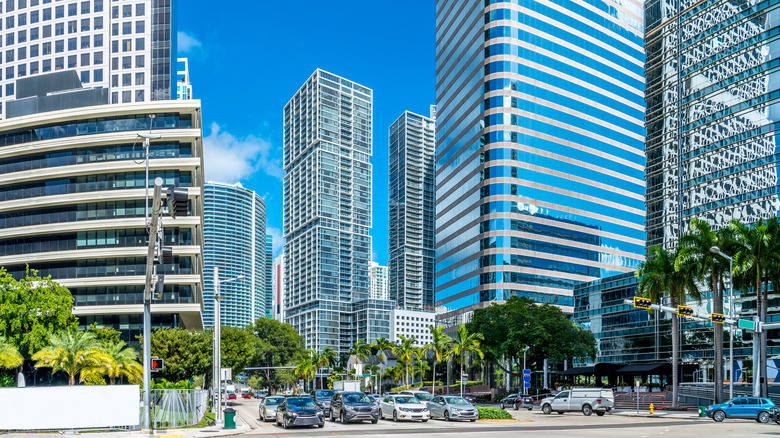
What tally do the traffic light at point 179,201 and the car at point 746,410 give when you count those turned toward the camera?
0

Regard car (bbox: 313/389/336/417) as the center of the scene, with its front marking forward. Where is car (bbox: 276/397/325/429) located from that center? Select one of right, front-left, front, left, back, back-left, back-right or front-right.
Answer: front

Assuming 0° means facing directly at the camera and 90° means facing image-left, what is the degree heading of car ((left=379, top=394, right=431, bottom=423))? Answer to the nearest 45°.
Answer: approximately 315°

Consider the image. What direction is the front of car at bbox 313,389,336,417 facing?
toward the camera

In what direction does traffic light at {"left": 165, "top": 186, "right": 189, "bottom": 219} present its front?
to the viewer's right

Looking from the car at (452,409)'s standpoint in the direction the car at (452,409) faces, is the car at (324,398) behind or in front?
behind

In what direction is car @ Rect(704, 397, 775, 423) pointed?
to the viewer's left

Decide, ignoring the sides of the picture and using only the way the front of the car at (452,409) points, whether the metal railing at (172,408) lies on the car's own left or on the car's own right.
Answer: on the car's own right

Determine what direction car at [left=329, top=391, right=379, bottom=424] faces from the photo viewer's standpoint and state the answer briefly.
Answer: facing the viewer and to the right of the viewer
